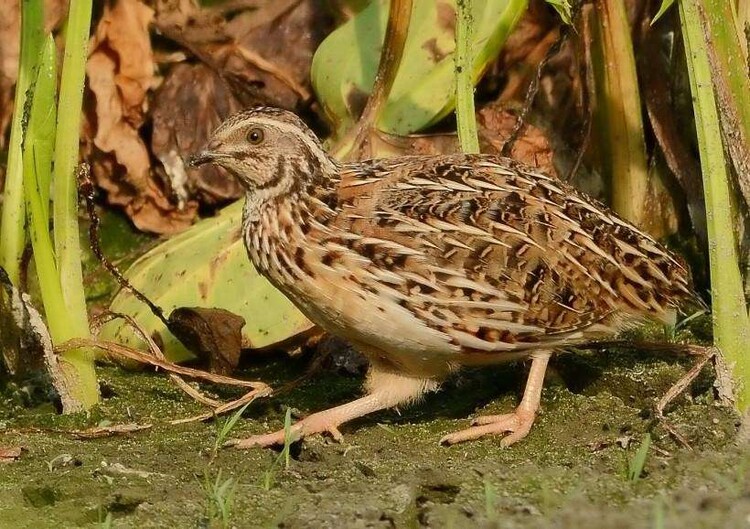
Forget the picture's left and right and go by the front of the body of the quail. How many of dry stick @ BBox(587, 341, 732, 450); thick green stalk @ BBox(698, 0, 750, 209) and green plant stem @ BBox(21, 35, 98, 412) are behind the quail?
2

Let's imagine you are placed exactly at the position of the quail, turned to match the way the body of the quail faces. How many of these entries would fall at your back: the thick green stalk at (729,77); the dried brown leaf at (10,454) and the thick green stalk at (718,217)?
2

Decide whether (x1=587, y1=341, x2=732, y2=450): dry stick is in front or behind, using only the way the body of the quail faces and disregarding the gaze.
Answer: behind

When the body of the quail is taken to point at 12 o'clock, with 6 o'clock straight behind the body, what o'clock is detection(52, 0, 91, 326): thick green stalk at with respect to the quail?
The thick green stalk is roughly at 12 o'clock from the quail.

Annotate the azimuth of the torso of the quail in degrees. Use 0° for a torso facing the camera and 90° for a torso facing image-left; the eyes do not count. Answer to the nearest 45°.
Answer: approximately 90°

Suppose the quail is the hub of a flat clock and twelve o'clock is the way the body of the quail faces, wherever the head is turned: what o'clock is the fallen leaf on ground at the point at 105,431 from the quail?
The fallen leaf on ground is roughly at 12 o'clock from the quail.

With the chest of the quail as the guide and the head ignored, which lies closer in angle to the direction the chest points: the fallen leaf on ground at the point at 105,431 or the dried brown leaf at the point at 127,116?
the fallen leaf on ground

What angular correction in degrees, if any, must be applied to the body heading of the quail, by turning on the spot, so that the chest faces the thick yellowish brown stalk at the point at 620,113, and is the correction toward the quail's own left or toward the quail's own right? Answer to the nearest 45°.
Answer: approximately 135° to the quail's own right

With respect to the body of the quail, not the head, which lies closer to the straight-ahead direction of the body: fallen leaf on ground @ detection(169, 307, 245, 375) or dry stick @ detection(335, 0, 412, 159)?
the fallen leaf on ground

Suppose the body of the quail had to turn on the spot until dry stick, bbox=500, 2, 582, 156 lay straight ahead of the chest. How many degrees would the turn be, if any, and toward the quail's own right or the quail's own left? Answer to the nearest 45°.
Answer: approximately 90° to the quail's own right

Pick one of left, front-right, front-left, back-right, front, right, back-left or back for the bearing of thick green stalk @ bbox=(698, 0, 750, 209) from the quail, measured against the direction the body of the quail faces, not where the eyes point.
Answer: back

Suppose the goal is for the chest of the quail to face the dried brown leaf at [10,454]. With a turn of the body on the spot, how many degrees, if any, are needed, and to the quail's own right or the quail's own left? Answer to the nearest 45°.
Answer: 0° — it already faces it

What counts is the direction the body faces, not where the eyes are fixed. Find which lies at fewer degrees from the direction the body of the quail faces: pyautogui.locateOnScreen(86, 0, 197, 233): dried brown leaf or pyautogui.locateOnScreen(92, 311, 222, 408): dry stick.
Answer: the dry stick

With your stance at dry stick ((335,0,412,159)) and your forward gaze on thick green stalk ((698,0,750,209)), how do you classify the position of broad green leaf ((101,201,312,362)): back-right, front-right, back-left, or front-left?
back-right

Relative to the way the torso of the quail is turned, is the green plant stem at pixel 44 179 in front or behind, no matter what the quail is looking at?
in front

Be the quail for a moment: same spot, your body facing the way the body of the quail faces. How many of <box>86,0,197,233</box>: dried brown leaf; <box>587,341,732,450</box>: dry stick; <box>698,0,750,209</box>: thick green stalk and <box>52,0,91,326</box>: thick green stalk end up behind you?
2
